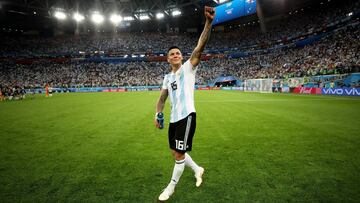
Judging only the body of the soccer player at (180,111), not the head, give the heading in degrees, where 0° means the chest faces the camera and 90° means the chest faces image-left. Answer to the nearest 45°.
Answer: approximately 45°

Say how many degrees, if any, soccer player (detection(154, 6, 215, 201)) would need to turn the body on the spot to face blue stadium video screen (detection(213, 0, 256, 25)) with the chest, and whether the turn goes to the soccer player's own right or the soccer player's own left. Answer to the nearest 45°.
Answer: approximately 135° to the soccer player's own right
